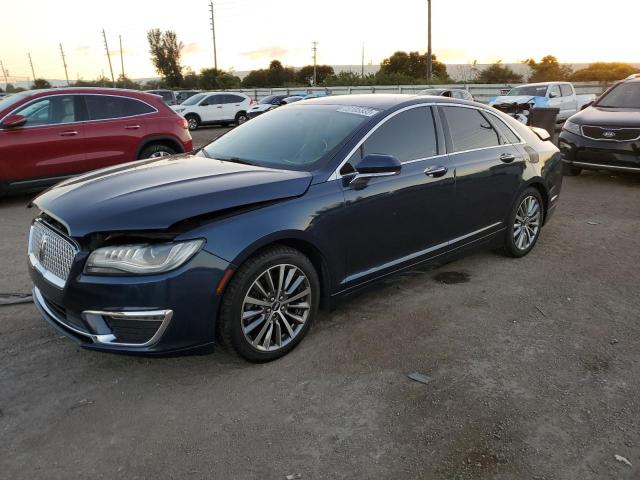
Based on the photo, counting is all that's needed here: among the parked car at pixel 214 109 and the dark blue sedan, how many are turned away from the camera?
0

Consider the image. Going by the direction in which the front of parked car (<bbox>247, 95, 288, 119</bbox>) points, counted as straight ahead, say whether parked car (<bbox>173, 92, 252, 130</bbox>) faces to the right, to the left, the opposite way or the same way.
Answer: the same way

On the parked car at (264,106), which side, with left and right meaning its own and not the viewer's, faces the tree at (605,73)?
back

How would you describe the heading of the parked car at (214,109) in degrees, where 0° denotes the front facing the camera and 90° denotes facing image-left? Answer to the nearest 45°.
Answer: approximately 45°

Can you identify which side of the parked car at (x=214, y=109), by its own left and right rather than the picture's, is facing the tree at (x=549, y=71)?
back

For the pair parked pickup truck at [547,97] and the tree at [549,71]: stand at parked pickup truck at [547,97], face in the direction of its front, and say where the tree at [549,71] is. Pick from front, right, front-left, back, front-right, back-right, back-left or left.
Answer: back-right

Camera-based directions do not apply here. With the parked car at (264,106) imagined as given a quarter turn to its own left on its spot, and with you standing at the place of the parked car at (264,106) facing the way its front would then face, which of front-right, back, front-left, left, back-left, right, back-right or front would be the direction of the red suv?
front-right

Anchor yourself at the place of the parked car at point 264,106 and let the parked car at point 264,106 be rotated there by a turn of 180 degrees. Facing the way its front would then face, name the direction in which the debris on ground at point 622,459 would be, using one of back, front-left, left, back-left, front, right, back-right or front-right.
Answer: back-right

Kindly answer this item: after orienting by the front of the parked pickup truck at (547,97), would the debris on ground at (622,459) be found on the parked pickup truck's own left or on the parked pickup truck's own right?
on the parked pickup truck's own left

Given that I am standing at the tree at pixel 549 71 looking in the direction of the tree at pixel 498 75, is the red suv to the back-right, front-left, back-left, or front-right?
front-left

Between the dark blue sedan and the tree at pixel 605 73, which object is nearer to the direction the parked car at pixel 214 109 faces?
the dark blue sedan

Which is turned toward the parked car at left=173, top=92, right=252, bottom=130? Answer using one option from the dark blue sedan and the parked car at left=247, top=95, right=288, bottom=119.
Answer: the parked car at left=247, top=95, right=288, bottom=119

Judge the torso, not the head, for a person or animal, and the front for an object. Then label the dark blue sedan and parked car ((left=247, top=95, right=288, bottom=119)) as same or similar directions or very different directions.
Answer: same or similar directions

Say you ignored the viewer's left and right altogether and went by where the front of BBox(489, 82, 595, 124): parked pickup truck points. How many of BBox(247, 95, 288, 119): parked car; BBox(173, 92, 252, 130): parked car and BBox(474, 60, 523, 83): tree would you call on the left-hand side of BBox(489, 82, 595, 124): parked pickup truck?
0

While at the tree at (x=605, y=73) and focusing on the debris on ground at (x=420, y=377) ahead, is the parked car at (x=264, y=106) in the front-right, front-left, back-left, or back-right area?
front-right

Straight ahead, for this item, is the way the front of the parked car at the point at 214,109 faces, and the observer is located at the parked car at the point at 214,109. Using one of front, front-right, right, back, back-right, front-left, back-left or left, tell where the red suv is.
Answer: front-left

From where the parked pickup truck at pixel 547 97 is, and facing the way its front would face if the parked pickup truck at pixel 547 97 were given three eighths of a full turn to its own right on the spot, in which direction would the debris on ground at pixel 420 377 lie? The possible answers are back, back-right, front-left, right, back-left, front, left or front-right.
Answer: back

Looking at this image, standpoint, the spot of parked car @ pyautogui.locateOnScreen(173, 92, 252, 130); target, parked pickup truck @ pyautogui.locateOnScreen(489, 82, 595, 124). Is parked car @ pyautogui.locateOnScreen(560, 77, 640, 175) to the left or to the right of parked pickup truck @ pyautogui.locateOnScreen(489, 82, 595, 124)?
right

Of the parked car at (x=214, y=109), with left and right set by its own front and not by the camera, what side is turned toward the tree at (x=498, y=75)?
back

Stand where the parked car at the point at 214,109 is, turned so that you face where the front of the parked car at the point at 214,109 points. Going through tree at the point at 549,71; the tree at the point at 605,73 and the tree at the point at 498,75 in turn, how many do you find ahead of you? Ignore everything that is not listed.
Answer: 0
